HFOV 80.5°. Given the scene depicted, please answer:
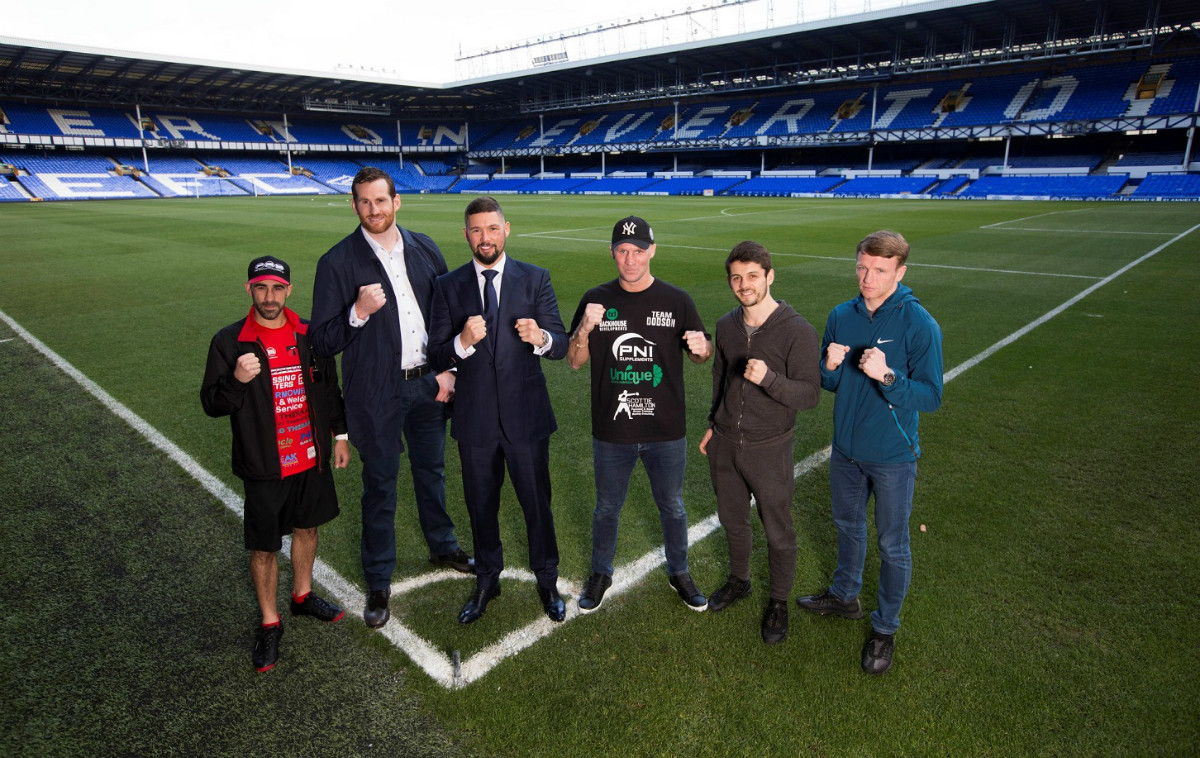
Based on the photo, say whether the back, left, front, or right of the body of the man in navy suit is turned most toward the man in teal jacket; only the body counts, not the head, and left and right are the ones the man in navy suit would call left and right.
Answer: left

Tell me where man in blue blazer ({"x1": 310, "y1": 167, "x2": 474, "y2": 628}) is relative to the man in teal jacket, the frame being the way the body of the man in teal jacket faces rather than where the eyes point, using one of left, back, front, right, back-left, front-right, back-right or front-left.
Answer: front-right
